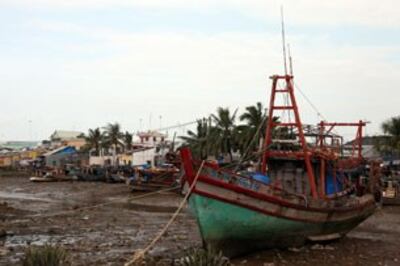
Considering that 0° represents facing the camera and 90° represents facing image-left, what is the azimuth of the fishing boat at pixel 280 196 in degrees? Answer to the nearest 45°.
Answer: approximately 45°

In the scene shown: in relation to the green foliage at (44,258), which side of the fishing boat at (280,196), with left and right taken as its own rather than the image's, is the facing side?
front
